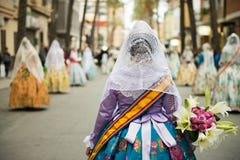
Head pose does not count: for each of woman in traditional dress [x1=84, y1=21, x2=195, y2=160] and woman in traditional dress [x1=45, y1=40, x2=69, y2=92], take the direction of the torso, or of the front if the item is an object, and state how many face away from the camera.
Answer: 2

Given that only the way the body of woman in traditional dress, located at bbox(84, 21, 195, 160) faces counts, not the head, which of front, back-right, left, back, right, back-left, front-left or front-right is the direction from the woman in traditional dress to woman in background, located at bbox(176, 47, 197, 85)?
front

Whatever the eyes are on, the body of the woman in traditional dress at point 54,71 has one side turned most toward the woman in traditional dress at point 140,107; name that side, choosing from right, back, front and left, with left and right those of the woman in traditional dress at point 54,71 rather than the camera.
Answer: back

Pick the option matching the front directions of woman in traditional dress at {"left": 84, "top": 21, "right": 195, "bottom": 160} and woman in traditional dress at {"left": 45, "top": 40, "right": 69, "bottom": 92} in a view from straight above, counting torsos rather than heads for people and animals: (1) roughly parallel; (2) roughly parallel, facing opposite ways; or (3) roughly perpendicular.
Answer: roughly parallel

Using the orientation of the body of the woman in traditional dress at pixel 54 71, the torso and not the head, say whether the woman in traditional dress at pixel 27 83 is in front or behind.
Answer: behind

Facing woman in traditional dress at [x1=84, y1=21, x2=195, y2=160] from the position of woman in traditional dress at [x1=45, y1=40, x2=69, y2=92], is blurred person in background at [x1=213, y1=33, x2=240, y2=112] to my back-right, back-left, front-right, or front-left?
front-left

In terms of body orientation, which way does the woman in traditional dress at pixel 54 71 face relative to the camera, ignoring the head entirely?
away from the camera

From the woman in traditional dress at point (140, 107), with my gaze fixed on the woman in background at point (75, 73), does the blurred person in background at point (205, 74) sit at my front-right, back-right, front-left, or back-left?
front-right

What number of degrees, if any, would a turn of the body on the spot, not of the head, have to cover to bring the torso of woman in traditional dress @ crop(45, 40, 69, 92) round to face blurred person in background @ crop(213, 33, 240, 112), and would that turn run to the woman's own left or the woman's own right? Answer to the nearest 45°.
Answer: approximately 135° to the woman's own right

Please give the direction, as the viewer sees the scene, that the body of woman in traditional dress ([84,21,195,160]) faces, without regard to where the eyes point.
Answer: away from the camera

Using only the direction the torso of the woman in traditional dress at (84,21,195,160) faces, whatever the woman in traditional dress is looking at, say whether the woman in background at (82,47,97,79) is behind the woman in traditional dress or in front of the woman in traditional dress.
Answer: in front

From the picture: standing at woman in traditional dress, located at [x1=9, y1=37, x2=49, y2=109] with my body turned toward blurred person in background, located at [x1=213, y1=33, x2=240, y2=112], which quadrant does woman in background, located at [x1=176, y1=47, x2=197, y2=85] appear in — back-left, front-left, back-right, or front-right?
front-left

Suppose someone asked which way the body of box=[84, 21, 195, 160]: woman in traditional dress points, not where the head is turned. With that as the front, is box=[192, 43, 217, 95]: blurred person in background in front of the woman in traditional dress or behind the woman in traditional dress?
in front
